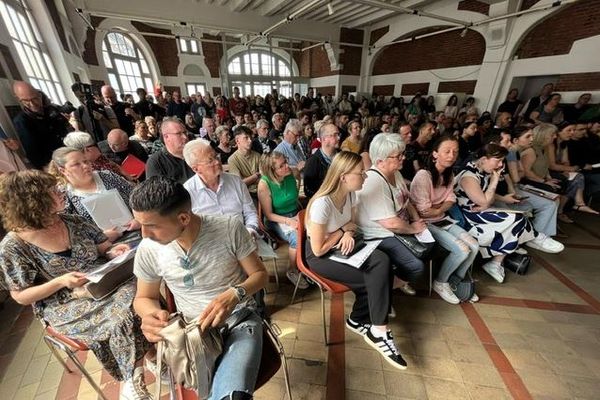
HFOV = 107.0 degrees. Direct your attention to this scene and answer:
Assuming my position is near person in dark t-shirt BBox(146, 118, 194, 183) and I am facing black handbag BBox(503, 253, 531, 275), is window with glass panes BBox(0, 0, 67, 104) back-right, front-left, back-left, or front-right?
back-left

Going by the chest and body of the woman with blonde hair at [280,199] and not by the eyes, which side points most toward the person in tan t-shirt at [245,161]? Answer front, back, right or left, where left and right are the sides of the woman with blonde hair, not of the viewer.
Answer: back

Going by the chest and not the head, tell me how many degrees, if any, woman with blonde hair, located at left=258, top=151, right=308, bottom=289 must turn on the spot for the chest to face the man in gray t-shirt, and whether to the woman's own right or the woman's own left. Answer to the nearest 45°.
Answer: approximately 45° to the woman's own right

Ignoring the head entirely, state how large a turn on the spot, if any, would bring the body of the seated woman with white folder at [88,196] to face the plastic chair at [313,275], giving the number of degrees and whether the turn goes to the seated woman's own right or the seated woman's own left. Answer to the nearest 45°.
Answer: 0° — they already face it

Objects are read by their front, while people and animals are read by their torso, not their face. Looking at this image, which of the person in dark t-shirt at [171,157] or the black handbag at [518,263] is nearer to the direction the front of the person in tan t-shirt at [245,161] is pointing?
the black handbag
